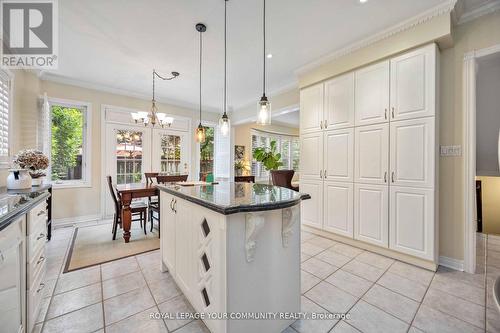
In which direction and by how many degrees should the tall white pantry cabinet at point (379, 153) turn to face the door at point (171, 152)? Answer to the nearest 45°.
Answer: approximately 45° to its right

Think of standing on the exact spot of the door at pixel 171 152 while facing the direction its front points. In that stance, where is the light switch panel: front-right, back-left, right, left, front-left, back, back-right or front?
front-left

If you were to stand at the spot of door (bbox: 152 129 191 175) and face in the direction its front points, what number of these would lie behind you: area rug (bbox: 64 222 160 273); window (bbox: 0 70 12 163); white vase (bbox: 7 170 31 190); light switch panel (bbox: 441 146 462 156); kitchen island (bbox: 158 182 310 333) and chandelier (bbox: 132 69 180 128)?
0

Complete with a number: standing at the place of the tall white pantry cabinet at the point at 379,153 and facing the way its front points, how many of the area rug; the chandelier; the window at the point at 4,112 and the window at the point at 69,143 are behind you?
0

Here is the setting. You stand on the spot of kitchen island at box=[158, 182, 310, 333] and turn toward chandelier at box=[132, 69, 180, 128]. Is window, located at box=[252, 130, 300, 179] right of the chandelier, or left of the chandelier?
right

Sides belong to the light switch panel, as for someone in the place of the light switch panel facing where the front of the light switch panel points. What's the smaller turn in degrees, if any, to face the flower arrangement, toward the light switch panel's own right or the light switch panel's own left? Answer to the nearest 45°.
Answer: approximately 45° to the light switch panel's own right

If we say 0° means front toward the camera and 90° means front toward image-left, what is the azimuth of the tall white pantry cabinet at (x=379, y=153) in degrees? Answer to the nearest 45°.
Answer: approximately 45°

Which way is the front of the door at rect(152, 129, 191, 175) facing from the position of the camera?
facing the viewer

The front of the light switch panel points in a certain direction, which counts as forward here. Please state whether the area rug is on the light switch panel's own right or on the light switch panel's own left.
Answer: on the light switch panel's own right

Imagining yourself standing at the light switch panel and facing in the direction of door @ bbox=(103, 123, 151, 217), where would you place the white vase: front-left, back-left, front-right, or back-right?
front-left

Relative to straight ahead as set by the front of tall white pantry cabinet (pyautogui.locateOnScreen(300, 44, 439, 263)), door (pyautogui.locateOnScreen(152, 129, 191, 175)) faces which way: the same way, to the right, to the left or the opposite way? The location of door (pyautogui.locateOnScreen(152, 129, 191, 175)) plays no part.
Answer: to the left

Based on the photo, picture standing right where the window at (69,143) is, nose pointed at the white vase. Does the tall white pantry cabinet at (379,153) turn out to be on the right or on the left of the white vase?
left

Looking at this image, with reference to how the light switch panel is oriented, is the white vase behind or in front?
in front

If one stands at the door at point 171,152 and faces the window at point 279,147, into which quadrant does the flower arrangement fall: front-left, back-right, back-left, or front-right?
back-right
